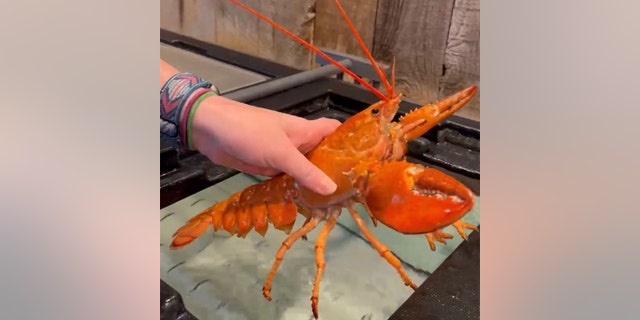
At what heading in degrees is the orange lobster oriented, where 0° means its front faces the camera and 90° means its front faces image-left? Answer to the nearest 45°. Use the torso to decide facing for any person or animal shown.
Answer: approximately 270°
